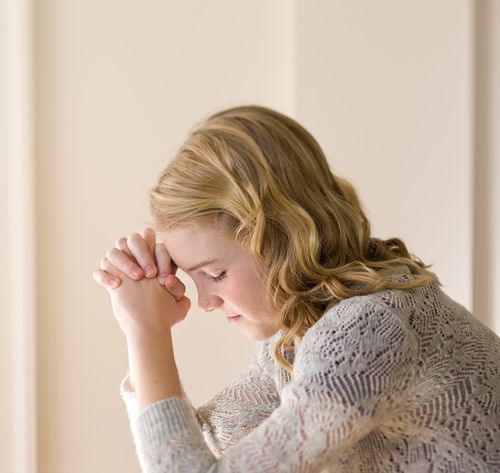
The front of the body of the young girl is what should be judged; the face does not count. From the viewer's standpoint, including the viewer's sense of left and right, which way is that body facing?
facing to the left of the viewer
